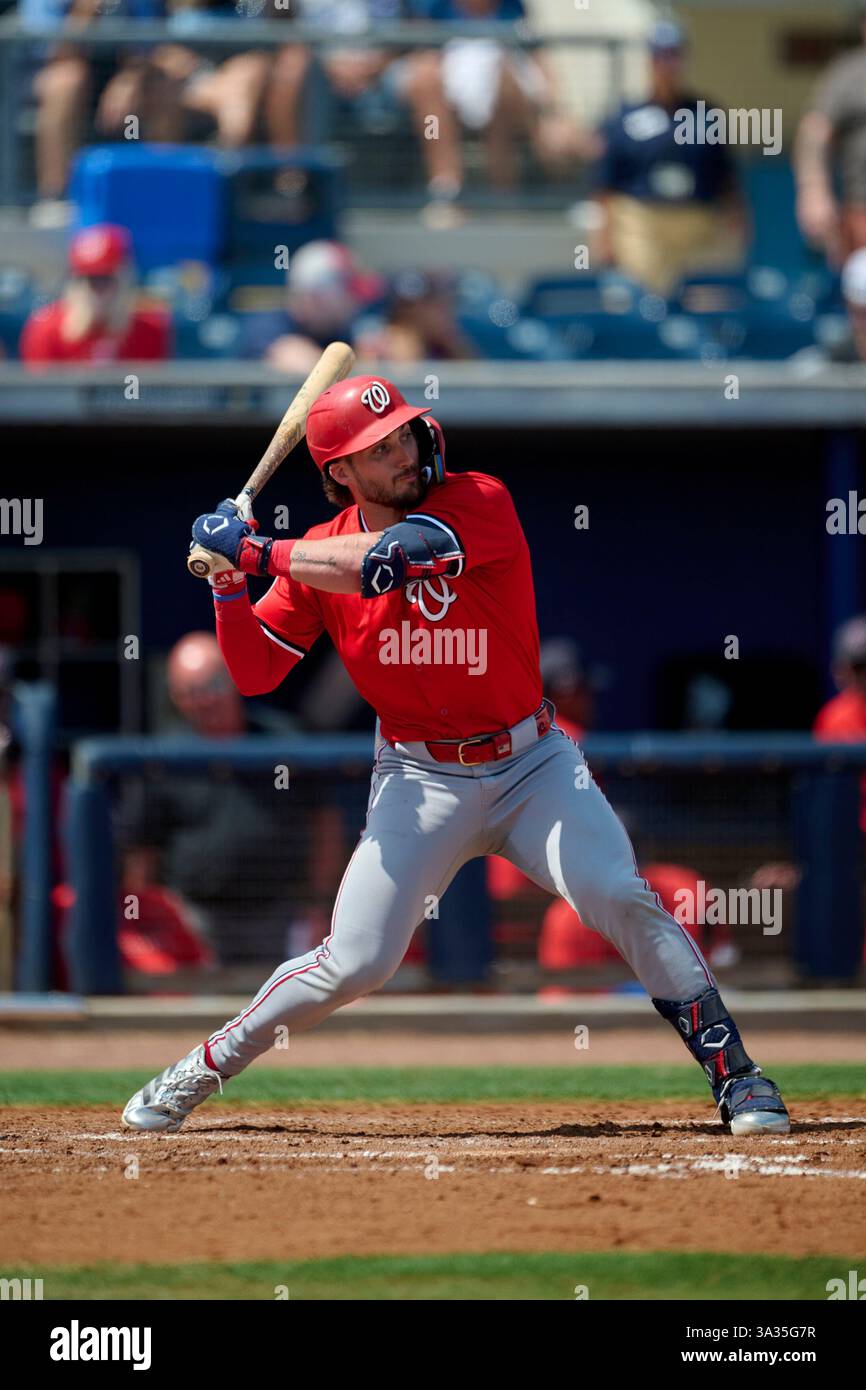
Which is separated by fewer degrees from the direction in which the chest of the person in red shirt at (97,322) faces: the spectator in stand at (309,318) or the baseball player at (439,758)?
the baseball player

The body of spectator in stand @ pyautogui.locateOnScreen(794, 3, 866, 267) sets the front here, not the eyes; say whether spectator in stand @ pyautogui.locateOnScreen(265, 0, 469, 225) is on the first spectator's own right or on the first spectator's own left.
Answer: on the first spectator's own right

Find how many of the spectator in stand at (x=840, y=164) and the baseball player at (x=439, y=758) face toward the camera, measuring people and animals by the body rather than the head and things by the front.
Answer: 2

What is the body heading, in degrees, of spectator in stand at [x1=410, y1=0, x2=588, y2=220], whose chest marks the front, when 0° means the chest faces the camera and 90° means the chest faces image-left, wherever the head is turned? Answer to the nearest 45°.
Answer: approximately 0°

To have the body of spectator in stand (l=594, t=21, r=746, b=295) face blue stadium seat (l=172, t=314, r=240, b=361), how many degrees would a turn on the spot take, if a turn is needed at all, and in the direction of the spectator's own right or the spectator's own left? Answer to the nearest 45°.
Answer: approximately 45° to the spectator's own right
